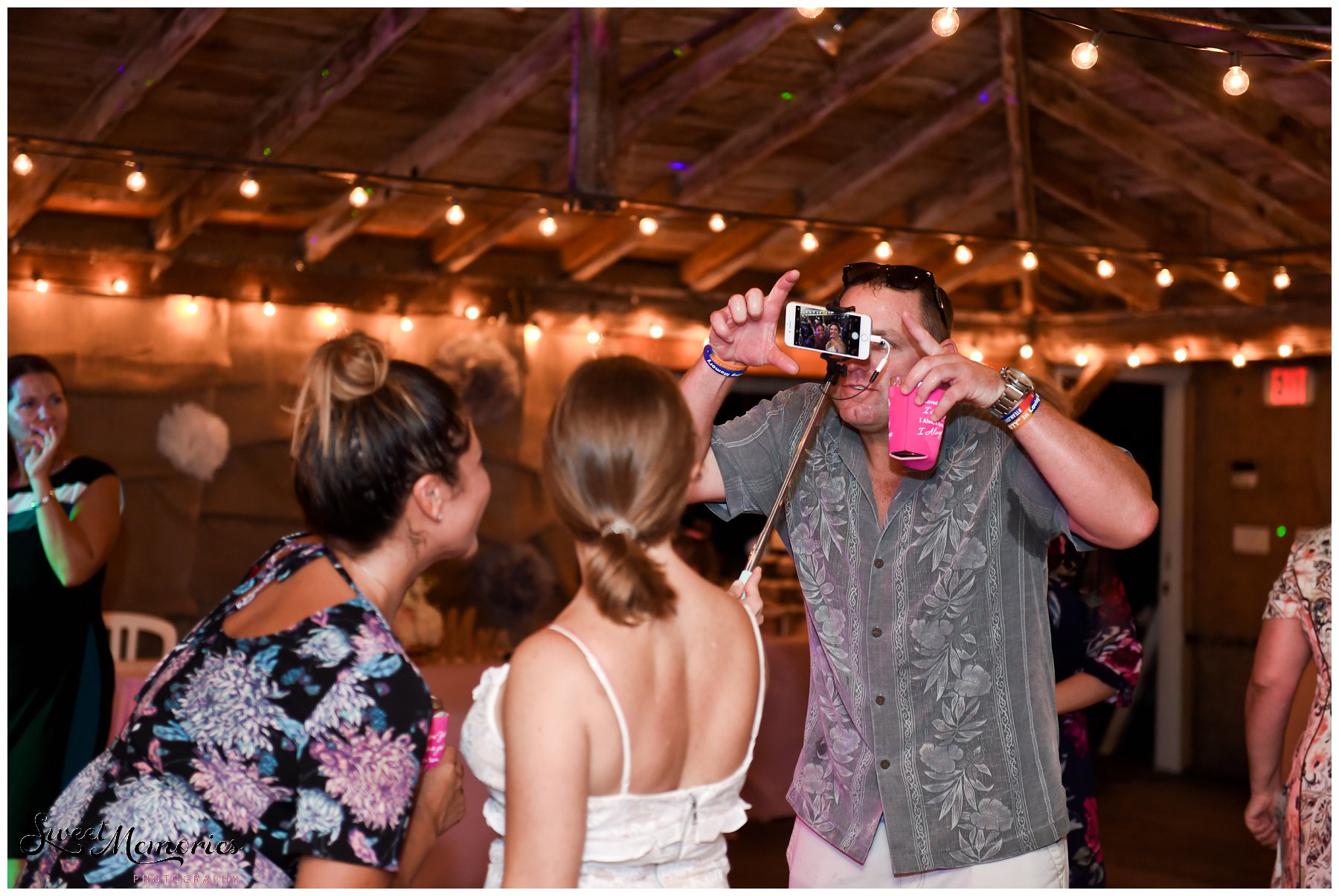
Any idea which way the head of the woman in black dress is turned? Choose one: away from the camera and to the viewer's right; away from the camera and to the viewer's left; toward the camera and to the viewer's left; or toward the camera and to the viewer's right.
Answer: toward the camera and to the viewer's right

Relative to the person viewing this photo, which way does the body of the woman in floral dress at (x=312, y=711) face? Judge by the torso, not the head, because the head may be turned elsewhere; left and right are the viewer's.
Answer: facing away from the viewer and to the right of the viewer

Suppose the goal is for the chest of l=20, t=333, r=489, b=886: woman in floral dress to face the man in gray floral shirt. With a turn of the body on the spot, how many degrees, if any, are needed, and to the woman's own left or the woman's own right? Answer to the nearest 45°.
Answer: approximately 45° to the woman's own right

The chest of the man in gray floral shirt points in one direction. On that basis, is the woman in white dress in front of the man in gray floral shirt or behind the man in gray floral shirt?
in front

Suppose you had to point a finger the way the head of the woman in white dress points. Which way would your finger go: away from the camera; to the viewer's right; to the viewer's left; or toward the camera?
away from the camera

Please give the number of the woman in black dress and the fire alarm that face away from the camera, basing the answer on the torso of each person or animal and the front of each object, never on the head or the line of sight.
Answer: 0

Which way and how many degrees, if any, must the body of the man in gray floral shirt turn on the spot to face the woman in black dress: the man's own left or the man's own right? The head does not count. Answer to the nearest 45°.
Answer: approximately 90° to the man's own right
